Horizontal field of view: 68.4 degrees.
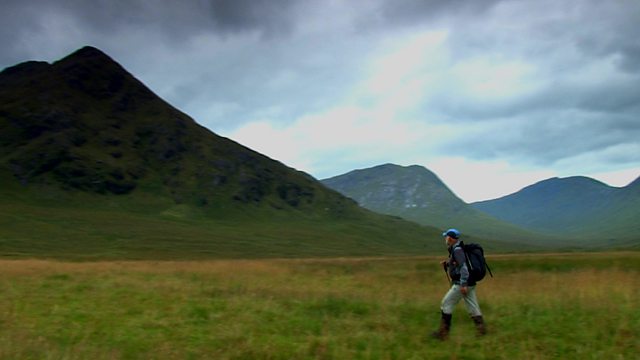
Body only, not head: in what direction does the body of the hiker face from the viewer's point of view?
to the viewer's left
